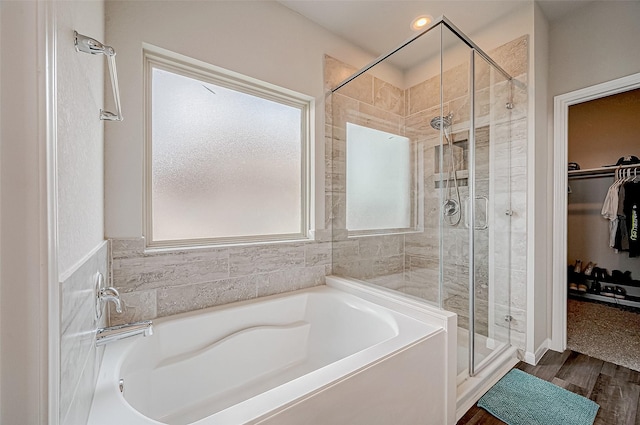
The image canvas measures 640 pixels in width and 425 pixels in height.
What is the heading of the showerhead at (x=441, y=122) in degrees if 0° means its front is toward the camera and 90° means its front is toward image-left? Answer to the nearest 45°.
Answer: approximately 45°

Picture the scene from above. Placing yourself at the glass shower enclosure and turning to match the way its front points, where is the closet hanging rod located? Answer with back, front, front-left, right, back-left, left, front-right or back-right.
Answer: left

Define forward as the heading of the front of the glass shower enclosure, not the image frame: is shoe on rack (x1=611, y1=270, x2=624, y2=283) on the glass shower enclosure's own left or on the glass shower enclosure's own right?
on the glass shower enclosure's own left

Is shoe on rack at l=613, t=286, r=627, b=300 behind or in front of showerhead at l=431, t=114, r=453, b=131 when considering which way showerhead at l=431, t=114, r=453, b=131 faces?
behind

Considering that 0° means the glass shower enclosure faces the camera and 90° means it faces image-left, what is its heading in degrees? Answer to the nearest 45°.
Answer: approximately 315°

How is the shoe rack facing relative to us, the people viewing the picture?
facing the viewer and to the left of the viewer

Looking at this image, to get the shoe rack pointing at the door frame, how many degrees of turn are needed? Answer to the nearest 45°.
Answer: approximately 45° to its left

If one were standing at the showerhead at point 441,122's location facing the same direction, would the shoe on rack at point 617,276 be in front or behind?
behind
